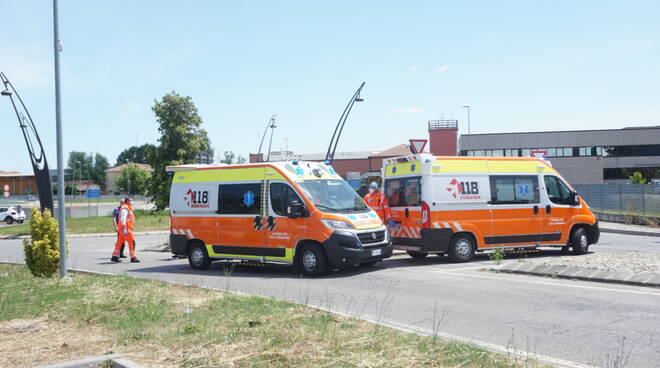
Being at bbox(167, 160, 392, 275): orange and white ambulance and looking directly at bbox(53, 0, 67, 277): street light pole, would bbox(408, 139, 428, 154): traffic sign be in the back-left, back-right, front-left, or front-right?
back-right

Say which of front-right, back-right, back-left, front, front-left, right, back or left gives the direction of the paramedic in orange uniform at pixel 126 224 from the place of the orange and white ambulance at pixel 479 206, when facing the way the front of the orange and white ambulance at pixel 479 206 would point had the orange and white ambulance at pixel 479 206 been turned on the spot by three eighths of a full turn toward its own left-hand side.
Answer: front

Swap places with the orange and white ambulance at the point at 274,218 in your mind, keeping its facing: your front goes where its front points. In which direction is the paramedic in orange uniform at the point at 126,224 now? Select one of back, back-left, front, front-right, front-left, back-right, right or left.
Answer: back

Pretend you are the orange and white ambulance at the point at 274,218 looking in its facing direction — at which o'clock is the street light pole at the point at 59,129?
The street light pole is roughly at 4 o'clock from the orange and white ambulance.

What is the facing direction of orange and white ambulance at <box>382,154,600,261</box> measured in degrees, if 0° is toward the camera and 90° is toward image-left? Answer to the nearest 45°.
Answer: approximately 225°

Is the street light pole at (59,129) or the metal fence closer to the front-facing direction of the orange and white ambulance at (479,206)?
the metal fence

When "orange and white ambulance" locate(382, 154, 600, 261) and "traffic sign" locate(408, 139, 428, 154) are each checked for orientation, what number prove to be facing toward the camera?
1

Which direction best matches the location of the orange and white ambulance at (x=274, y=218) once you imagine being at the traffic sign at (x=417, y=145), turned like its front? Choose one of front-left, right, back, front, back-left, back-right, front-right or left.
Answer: front-right

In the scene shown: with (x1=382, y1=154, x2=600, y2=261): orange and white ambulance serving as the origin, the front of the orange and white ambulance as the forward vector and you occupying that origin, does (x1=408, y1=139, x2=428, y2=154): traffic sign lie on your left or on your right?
on your left

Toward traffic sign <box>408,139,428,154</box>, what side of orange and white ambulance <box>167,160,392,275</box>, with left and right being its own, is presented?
left

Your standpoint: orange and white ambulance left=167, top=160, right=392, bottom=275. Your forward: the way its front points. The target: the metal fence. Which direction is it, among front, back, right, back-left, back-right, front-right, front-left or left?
left

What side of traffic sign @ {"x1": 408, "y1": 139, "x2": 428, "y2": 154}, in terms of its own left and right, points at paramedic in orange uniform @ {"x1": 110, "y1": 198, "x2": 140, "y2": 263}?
right

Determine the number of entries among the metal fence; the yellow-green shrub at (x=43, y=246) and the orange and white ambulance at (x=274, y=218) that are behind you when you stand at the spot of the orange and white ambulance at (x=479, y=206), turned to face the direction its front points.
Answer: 2

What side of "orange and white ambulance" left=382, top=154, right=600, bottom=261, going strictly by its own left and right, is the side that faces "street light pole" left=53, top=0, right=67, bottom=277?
back
